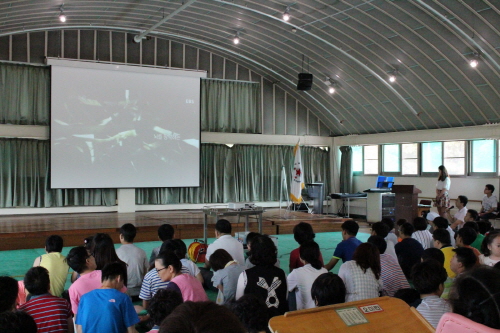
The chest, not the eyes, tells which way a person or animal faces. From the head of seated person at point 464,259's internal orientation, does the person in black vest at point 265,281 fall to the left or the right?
on their left

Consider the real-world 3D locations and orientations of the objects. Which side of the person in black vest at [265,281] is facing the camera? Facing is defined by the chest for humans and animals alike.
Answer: back

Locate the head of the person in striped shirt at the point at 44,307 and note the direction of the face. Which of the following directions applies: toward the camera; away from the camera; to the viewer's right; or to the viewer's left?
away from the camera

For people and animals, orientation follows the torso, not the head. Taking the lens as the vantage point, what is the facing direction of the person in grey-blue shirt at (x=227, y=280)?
facing away from the viewer and to the left of the viewer

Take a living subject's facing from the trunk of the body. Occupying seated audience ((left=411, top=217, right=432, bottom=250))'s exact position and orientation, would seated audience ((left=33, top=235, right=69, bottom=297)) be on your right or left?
on your left

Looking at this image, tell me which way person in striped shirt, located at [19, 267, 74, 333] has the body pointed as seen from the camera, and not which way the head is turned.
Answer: away from the camera

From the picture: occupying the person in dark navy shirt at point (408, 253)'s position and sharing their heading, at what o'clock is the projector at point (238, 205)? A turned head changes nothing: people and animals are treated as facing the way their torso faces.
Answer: The projector is roughly at 12 o'clock from the person in dark navy shirt.

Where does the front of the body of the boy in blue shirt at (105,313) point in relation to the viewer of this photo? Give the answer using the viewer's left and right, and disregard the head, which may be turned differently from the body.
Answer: facing away from the viewer

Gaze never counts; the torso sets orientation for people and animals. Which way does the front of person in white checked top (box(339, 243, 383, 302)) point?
away from the camera

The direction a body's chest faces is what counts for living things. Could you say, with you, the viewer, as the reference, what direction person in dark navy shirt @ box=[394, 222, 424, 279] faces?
facing away from the viewer and to the left of the viewer

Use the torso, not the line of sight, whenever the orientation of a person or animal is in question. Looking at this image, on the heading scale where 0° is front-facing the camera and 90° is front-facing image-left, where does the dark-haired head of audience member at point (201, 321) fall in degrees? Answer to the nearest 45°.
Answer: approximately 180°
